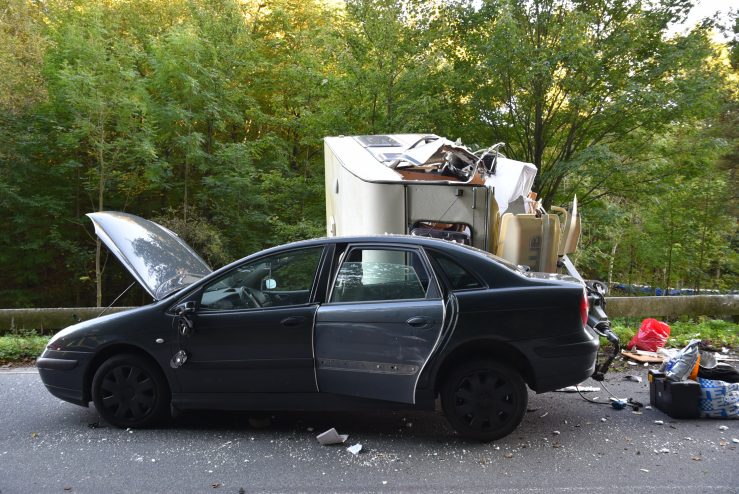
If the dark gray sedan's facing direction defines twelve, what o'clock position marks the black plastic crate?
The black plastic crate is roughly at 6 o'clock from the dark gray sedan.

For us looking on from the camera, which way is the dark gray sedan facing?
facing to the left of the viewer

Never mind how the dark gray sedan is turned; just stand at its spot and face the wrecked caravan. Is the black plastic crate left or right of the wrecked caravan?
right

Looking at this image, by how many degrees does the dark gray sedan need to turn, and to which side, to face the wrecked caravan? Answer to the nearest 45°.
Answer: approximately 135° to its right
